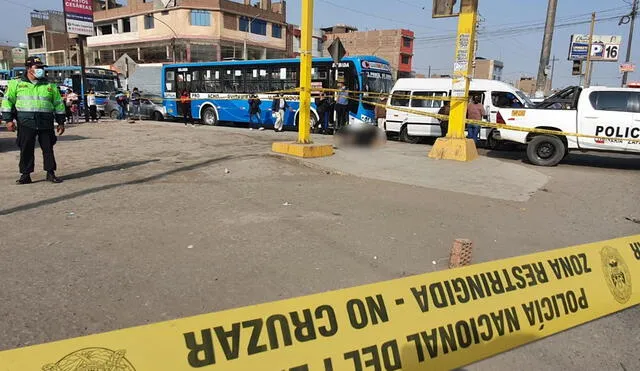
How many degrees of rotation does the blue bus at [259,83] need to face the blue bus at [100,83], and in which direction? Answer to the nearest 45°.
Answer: approximately 180°

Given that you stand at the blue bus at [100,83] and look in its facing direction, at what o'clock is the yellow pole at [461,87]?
The yellow pole is roughly at 1 o'clock from the blue bus.

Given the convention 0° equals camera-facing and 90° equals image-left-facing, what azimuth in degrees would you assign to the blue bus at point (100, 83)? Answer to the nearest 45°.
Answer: approximately 315°

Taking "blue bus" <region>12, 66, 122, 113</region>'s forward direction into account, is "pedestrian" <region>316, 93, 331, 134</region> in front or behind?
in front

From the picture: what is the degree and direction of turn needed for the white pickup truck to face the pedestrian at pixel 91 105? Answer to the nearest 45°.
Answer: approximately 180°

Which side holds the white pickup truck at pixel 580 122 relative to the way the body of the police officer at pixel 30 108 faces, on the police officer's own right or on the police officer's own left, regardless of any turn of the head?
on the police officer's own left

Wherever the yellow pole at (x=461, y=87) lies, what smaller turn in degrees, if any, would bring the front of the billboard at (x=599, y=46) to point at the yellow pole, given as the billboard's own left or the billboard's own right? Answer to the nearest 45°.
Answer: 0° — it already faces it

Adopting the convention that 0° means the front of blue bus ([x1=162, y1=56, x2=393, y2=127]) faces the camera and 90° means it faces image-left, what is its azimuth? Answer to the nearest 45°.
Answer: approximately 315°
